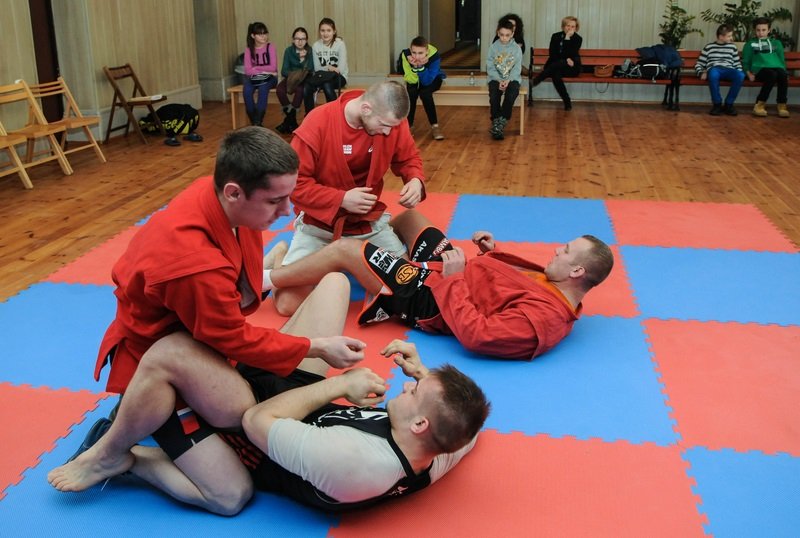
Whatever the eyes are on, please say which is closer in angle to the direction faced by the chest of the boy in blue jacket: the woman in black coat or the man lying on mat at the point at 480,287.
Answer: the man lying on mat

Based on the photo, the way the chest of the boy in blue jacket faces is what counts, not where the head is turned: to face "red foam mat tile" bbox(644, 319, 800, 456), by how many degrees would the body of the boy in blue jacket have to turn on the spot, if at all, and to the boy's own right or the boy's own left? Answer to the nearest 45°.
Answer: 0° — they already face it

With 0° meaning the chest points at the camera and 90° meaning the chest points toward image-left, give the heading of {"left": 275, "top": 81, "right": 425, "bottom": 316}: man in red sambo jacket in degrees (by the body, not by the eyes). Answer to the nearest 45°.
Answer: approximately 315°

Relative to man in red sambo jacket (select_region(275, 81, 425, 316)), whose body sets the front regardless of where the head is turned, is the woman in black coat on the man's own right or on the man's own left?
on the man's own left

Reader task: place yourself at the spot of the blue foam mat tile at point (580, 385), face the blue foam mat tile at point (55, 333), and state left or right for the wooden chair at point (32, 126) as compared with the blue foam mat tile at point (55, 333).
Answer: right

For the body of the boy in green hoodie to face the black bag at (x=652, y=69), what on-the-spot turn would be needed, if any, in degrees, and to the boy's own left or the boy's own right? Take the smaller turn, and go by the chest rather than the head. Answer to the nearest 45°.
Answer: approximately 90° to the boy's own right

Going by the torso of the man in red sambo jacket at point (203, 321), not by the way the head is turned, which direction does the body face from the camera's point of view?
to the viewer's right

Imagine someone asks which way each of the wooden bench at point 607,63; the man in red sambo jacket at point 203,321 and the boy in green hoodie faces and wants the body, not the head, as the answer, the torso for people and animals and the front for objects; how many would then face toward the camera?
2

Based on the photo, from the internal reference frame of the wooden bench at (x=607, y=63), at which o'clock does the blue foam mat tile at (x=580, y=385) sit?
The blue foam mat tile is roughly at 12 o'clock from the wooden bench.

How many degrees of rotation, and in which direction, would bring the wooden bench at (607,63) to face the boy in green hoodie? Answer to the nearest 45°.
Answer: approximately 90° to its left

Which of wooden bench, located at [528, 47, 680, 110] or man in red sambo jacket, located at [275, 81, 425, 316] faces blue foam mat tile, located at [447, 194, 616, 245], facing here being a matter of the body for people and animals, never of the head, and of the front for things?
the wooden bench
